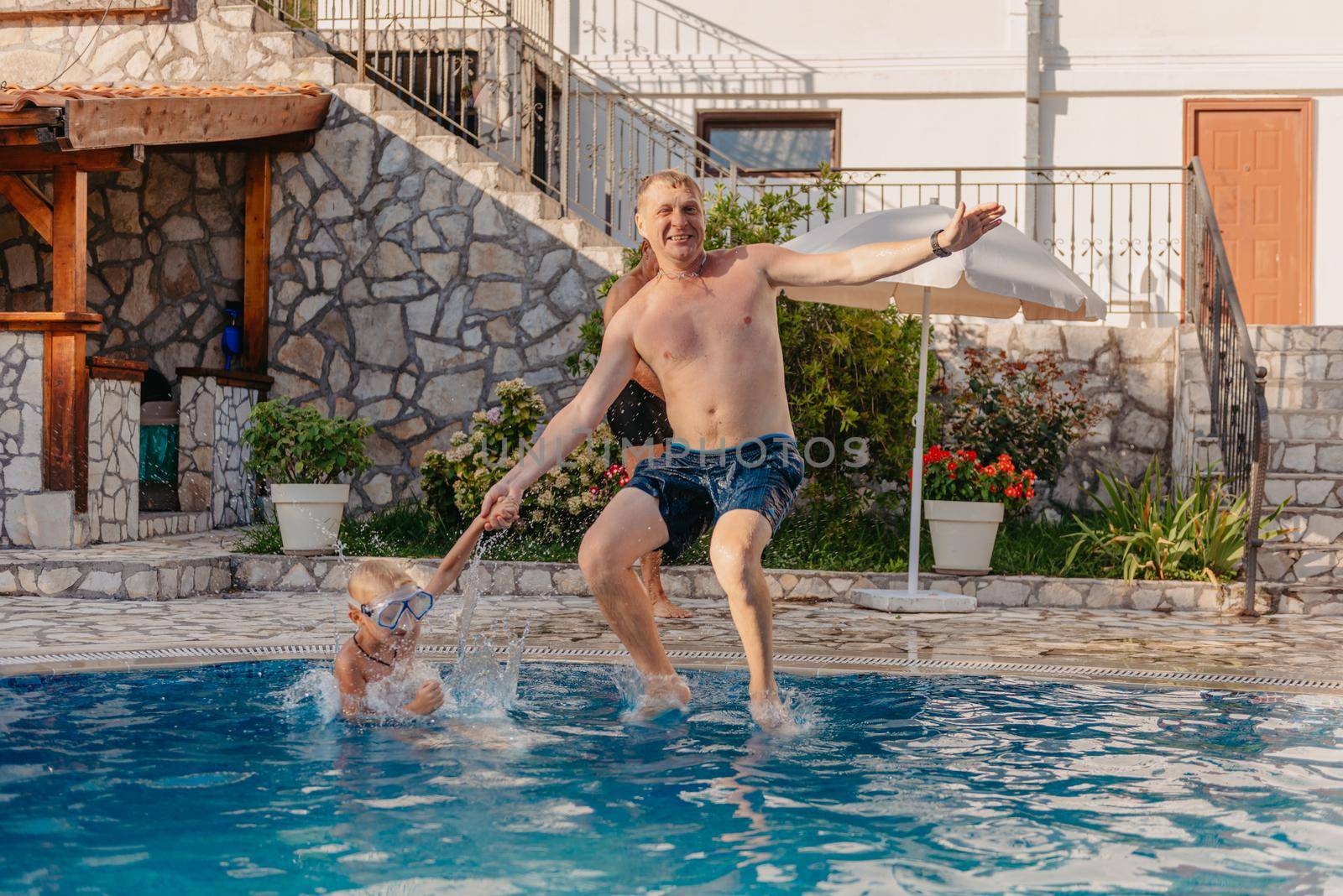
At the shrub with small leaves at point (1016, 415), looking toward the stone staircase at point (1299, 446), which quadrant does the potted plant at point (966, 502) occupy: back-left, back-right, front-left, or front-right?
back-right

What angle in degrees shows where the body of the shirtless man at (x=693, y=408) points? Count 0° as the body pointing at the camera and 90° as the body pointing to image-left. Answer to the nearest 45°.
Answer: approximately 0°

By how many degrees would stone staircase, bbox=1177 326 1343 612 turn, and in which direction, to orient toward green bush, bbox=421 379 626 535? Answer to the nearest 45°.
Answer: approximately 45° to its right

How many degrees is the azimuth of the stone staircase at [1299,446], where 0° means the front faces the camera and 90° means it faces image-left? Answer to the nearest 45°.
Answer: approximately 0°

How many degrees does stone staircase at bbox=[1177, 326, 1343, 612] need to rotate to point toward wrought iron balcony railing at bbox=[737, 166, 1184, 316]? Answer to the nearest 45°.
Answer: approximately 135° to its right

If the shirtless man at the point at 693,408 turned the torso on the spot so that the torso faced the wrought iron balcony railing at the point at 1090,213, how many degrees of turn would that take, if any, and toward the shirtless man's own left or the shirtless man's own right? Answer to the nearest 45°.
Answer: approximately 180°

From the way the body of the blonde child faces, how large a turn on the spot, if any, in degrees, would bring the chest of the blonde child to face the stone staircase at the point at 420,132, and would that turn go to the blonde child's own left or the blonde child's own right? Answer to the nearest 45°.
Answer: approximately 135° to the blonde child's own left

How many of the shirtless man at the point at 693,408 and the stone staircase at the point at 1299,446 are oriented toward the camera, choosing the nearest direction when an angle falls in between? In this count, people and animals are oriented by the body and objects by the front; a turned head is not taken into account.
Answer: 2

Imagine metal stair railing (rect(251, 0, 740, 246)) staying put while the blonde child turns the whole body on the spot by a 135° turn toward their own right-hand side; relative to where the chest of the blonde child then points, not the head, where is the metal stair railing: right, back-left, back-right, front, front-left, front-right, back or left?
right
